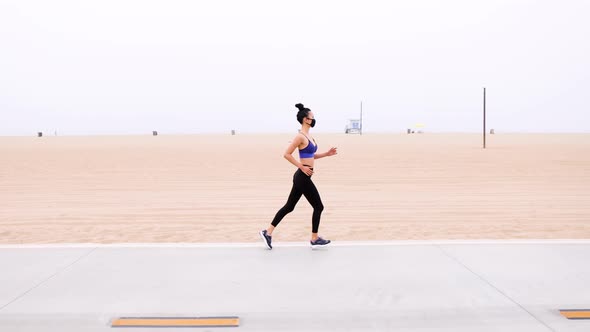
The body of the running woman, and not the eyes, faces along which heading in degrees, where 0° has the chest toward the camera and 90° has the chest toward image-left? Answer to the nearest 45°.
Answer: approximately 270°

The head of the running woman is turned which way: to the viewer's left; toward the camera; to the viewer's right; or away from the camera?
to the viewer's right
